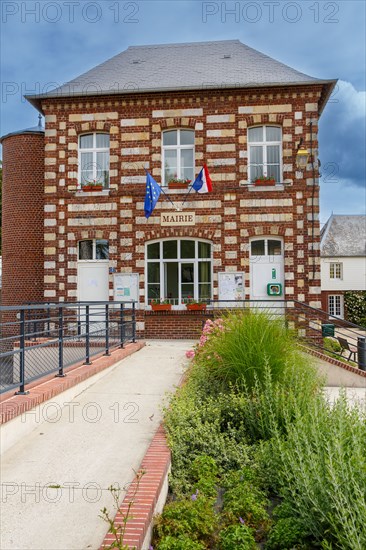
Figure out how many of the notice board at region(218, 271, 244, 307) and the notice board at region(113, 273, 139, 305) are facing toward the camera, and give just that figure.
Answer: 2

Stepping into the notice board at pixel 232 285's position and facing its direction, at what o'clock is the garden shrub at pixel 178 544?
The garden shrub is roughly at 12 o'clock from the notice board.

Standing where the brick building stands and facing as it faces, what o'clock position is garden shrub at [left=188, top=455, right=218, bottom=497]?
The garden shrub is roughly at 12 o'clock from the brick building.

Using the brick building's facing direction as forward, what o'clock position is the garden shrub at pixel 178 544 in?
The garden shrub is roughly at 12 o'clock from the brick building.

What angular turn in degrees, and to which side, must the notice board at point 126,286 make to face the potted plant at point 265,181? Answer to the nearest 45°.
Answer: approximately 90° to its left

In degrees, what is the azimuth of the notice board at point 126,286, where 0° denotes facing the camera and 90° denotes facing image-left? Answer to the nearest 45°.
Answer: approximately 0°

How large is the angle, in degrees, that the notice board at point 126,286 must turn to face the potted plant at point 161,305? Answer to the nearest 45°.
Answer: approximately 90° to its left
